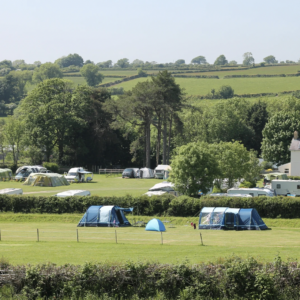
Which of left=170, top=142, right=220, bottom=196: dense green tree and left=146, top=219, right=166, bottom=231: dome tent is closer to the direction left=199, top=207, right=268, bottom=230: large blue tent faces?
the dome tent
